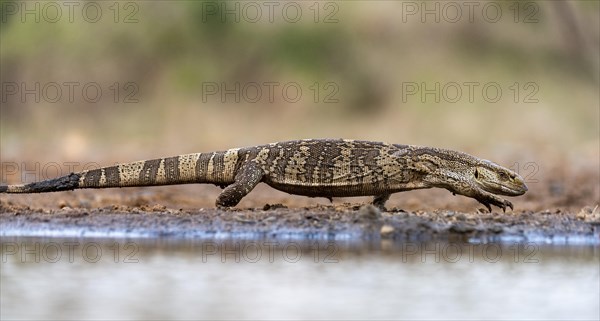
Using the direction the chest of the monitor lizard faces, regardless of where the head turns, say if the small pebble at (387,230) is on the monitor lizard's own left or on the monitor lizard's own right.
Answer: on the monitor lizard's own right

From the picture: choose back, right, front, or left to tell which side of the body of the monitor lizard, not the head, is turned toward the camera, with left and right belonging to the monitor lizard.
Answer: right
